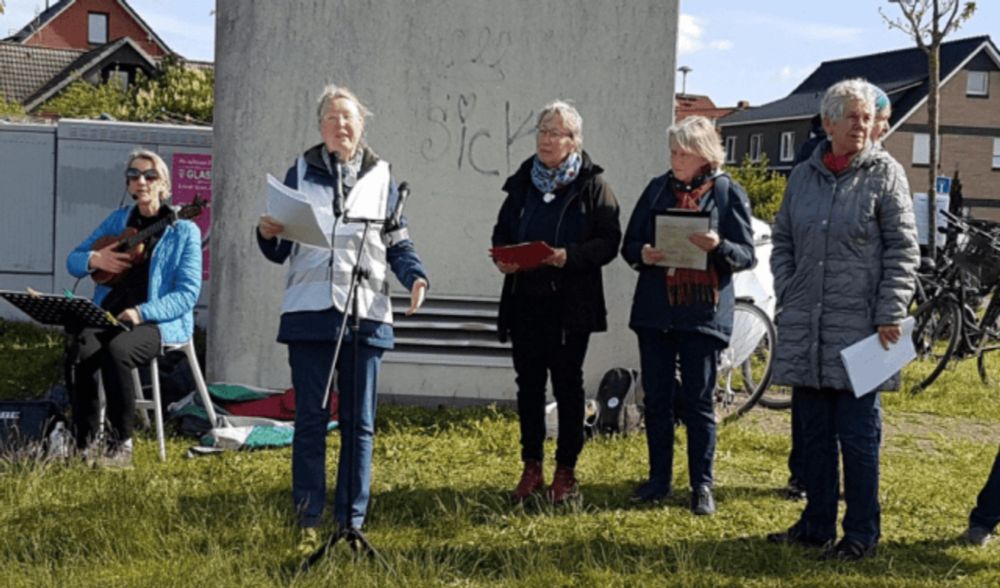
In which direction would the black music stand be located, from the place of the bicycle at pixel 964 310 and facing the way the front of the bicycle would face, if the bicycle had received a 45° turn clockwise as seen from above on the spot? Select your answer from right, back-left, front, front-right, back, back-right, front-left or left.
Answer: front-left

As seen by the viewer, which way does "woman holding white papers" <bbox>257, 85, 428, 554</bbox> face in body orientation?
toward the camera

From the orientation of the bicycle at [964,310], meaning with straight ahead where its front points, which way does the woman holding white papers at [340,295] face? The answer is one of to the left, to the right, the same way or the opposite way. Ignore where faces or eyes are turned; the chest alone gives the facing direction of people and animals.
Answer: to the left

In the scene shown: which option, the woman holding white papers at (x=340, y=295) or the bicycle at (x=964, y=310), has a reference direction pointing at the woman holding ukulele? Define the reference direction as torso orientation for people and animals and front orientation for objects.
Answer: the bicycle

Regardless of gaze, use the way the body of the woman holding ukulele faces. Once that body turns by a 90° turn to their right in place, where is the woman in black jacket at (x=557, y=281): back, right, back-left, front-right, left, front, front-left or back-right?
back

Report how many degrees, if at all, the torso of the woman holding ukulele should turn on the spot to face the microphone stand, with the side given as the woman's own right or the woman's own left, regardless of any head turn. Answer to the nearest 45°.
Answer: approximately 45° to the woman's own left

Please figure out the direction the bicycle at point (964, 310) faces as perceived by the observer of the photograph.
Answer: facing the viewer and to the left of the viewer

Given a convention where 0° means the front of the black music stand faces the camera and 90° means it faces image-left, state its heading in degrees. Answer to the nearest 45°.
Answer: approximately 225°

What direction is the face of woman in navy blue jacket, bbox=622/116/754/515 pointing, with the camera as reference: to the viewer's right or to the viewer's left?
to the viewer's left

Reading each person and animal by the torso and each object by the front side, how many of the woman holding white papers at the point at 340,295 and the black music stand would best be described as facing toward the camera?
1

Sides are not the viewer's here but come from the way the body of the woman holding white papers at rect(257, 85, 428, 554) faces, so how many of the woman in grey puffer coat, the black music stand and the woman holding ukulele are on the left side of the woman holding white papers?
1
